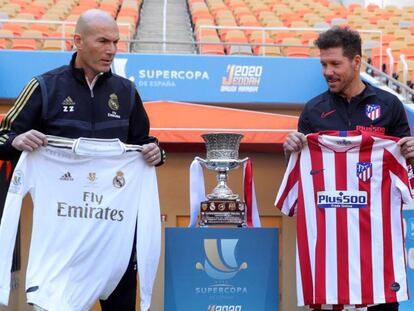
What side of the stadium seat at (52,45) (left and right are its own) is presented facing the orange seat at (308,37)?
left

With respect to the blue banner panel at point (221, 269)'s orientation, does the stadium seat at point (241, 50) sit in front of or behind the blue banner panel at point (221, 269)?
behind

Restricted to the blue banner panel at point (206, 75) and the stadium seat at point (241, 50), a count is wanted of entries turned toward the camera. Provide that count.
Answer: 2

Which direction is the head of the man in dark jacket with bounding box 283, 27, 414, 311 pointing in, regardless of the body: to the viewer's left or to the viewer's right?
to the viewer's left

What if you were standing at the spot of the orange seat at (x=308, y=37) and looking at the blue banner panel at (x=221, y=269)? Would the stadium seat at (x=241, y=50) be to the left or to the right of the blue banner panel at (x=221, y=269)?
right

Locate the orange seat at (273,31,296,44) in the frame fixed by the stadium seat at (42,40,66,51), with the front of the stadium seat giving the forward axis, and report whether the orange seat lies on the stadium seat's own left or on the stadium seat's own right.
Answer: on the stadium seat's own left

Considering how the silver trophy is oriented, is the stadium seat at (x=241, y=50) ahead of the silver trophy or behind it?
behind

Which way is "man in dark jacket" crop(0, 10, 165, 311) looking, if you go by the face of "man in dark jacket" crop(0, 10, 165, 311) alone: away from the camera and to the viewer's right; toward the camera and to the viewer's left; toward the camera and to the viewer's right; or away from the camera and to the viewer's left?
toward the camera and to the viewer's right

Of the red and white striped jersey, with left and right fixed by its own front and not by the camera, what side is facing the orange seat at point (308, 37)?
back

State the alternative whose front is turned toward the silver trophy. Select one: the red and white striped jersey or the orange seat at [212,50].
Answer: the orange seat

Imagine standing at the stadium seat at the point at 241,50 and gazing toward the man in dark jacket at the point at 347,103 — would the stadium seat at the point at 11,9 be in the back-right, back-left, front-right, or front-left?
back-right

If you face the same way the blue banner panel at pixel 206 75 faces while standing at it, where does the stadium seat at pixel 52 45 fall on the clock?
The stadium seat is roughly at 4 o'clock from the blue banner panel.

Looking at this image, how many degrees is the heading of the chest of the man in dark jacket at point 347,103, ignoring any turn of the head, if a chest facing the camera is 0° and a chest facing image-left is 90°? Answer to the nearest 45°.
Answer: approximately 0°

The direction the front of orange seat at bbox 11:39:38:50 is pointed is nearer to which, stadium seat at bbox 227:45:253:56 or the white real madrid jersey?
the white real madrid jersey
